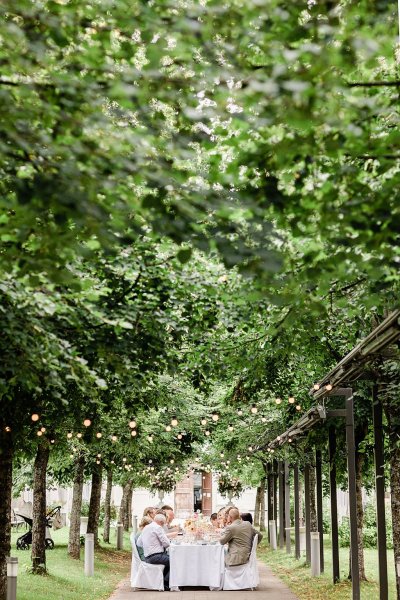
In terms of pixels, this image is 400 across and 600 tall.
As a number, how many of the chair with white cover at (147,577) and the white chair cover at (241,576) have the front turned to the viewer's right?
1

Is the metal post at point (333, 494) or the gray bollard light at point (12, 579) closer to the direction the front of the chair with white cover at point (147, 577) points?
the metal post

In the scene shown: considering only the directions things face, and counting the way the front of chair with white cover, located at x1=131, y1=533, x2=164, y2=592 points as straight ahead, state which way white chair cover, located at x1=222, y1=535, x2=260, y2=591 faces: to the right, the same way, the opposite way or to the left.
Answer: the opposite way

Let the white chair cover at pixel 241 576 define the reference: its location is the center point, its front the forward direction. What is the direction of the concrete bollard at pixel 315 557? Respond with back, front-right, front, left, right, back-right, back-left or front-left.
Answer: back-right

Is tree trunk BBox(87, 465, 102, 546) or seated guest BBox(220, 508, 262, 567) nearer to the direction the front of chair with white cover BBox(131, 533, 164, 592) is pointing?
the seated guest

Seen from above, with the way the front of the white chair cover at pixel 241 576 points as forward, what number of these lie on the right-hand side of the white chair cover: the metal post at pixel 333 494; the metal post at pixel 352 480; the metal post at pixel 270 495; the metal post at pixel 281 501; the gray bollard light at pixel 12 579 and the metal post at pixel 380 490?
2

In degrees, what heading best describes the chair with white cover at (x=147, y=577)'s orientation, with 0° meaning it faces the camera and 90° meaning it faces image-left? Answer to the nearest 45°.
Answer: approximately 270°

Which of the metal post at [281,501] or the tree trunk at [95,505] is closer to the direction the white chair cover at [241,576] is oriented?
the tree trunk

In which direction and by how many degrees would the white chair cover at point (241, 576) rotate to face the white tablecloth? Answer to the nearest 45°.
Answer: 0° — it already faces it

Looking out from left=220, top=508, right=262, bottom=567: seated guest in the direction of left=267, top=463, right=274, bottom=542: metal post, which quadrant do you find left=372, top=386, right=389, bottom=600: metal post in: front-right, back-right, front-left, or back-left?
back-right

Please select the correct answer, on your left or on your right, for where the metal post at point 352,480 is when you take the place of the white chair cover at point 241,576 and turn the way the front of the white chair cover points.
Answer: on your left

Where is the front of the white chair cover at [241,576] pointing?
to the viewer's left

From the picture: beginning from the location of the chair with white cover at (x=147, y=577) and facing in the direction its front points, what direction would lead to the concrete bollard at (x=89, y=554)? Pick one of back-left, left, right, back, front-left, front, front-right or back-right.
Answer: back-left

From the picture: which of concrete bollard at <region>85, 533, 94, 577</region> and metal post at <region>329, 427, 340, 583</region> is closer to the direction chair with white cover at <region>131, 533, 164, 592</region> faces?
the metal post

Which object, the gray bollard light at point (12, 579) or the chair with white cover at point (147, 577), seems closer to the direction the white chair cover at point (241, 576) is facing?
the chair with white cover

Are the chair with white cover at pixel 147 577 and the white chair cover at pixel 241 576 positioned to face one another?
yes
